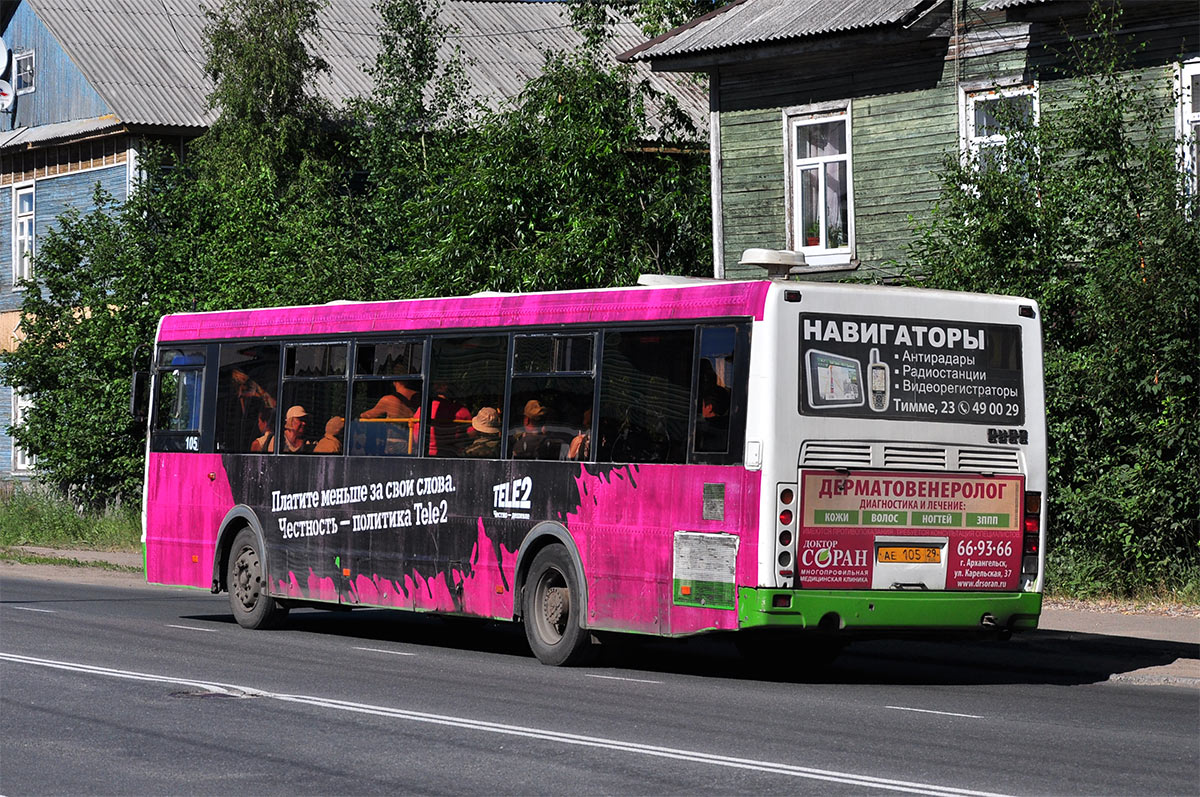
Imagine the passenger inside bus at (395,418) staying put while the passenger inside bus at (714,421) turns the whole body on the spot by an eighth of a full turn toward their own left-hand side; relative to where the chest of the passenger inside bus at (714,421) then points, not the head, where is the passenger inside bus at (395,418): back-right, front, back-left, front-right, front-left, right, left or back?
front-right

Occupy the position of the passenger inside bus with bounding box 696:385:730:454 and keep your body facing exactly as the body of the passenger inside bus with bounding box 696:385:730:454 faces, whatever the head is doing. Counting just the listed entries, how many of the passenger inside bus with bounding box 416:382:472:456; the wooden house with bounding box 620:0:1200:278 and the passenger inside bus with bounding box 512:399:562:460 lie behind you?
0

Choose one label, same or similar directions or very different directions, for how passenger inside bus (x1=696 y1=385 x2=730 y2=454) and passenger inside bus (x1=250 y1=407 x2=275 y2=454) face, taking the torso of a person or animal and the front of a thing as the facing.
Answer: same or similar directions

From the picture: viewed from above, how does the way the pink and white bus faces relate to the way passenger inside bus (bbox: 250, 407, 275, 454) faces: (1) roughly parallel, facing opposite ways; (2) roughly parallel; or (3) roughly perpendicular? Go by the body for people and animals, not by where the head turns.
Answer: roughly parallel

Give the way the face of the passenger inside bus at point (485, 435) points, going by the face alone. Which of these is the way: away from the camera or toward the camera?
away from the camera

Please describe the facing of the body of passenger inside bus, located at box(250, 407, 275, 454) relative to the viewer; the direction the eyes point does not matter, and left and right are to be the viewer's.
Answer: facing away from the viewer and to the left of the viewer

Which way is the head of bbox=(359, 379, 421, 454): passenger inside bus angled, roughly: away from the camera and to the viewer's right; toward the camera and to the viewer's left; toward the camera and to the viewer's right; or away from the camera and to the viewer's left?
away from the camera and to the viewer's left

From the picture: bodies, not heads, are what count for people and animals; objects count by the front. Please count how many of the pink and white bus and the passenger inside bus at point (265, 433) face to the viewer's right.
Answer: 0

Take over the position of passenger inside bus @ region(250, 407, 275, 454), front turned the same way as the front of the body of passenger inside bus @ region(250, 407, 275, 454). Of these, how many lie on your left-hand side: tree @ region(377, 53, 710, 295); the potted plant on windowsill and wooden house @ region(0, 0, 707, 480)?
0

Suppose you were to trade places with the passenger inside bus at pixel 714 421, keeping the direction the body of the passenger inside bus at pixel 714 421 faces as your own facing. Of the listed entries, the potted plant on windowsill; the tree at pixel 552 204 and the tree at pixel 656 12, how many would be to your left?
0

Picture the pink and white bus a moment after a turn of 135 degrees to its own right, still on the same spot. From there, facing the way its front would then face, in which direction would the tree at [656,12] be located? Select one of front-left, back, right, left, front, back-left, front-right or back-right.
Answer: left

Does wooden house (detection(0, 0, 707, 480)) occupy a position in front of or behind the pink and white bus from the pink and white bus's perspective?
in front

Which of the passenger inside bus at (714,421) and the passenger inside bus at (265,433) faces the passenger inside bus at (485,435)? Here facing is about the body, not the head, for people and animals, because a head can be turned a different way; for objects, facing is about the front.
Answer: the passenger inside bus at (714,421)

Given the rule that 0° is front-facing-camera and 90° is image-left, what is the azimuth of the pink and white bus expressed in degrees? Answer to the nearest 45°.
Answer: approximately 135°

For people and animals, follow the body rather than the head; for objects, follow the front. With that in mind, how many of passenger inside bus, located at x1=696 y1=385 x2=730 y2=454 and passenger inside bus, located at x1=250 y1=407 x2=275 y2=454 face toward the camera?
0

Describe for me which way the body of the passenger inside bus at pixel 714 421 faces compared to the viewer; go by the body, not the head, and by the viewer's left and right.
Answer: facing away from the viewer and to the left of the viewer

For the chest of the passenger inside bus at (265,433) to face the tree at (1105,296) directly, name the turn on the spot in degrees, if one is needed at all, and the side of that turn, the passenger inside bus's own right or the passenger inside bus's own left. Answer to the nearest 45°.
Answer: approximately 135° to the passenger inside bus's own right

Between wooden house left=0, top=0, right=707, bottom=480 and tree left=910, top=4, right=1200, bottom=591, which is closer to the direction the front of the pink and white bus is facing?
the wooden house

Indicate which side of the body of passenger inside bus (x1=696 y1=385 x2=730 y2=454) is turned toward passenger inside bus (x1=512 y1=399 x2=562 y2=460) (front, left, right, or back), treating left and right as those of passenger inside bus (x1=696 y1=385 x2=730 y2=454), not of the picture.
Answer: front
